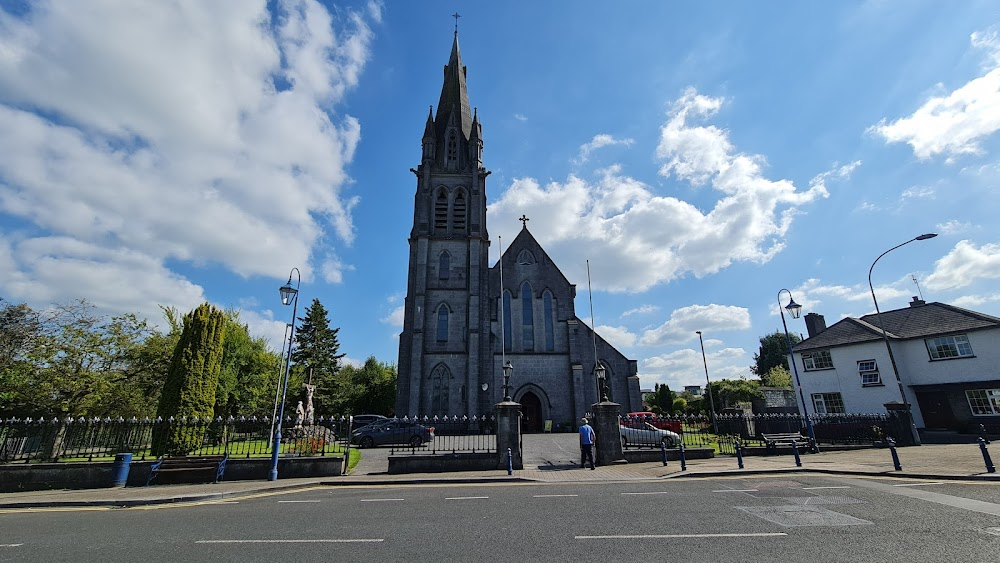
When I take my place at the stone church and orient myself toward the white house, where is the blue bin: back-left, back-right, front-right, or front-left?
back-right

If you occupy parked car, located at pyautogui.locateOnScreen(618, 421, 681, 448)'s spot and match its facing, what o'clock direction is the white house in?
The white house is roughly at 11 o'clock from the parked car.

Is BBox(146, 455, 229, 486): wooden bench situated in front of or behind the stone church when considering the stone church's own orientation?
in front

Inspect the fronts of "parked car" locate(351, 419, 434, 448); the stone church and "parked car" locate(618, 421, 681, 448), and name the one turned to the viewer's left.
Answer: "parked car" locate(351, 419, 434, 448)

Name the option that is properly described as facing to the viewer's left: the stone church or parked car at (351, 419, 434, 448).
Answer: the parked car

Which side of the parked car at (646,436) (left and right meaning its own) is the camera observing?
right

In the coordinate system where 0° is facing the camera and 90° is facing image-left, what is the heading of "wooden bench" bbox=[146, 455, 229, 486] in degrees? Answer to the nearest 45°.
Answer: approximately 0°

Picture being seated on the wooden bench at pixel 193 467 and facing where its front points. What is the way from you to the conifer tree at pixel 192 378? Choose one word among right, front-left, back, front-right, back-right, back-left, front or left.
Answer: back

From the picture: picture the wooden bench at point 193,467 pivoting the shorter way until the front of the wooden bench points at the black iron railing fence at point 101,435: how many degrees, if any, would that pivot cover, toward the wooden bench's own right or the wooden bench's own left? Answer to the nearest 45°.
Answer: approximately 135° to the wooden bench's own right

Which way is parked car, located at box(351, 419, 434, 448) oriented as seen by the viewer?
to the viewer's left

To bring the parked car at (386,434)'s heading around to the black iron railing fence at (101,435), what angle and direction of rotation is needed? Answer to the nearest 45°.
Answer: approximately 45° to its left

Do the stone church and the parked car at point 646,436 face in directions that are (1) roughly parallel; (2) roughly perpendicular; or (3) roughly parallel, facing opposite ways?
roughly perpendicular

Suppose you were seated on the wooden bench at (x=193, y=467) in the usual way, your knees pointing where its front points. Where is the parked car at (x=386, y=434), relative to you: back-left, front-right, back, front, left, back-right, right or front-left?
back-left

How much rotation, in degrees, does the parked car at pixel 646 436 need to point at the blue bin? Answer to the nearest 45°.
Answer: approximately 135° to its right

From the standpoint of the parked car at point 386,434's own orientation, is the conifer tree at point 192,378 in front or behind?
in front

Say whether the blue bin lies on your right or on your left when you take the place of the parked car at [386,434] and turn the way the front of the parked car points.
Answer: on your left

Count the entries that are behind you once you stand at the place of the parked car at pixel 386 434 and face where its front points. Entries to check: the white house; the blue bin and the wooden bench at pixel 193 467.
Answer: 1
